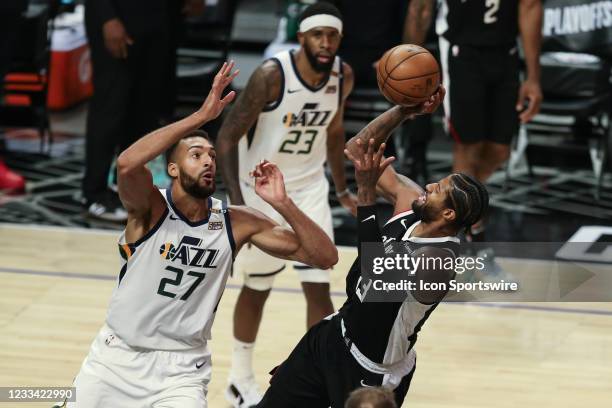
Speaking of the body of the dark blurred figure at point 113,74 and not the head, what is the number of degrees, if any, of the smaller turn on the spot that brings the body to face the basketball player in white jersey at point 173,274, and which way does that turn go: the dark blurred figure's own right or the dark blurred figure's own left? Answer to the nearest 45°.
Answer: approximately 45° to the dark blurred figure's own right

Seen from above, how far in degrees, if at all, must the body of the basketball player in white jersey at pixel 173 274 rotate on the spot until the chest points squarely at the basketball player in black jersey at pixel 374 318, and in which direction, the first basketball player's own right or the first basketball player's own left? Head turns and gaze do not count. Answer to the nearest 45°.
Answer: approximately 45° to the first basketball player's own left

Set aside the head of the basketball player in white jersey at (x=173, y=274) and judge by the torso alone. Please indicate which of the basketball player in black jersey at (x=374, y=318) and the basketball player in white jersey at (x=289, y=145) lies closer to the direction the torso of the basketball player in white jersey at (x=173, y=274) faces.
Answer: the basketball player in black jersey

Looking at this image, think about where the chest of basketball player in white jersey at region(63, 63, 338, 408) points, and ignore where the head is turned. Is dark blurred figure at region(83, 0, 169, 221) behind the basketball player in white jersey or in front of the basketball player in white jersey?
behind

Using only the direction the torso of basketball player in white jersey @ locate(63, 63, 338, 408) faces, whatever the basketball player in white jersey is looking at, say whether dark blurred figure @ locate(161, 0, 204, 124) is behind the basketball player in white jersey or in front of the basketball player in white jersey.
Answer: behind

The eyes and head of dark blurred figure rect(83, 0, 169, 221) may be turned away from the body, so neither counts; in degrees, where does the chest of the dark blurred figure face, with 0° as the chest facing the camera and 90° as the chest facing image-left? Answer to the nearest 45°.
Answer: approximately 315°

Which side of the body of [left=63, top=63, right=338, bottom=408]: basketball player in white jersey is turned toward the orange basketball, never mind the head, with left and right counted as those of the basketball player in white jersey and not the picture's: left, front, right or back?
left

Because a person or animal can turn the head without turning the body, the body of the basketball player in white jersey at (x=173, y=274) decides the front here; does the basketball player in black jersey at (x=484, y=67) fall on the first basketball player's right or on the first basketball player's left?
on the first basketball player's left

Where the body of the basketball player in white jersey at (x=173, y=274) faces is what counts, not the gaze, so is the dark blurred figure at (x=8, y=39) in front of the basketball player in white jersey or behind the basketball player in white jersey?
behind
